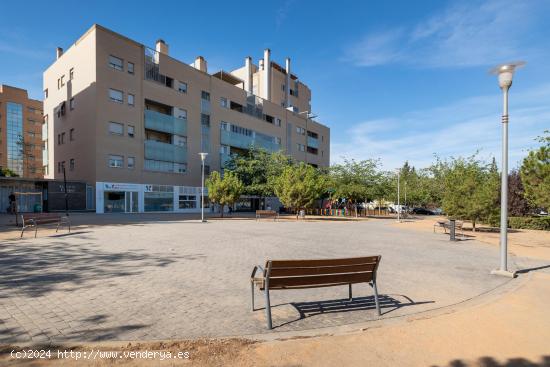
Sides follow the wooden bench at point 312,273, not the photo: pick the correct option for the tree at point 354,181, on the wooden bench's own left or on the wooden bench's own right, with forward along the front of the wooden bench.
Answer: on the wooden bench's own right

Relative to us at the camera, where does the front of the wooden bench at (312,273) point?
facing away from the viewer and to the left of the viewer

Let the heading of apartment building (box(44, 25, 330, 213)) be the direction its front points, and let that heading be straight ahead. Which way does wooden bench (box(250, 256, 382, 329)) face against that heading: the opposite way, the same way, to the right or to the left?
the opposite way

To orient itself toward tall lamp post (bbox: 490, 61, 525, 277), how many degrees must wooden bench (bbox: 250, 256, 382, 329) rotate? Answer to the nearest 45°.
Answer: approximately 90° to its right

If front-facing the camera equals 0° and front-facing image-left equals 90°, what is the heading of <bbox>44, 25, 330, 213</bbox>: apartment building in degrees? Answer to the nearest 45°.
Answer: approximately 315°

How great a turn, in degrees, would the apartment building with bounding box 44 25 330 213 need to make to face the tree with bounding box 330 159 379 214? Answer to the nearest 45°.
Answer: approximately 45° to its left

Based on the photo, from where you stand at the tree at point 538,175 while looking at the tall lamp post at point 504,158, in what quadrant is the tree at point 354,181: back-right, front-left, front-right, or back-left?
back-right

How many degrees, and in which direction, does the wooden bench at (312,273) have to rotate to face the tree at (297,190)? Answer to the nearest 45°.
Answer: approximately 45° to its right

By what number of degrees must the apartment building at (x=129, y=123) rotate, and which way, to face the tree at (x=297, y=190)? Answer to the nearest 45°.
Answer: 0° — it already faces it
